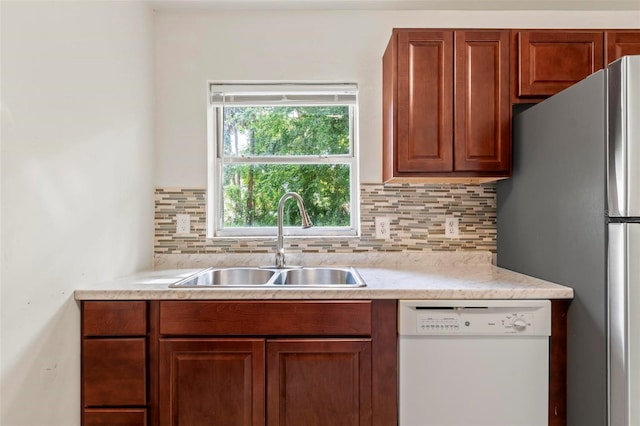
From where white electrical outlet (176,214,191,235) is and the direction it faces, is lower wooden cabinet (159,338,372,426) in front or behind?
in front

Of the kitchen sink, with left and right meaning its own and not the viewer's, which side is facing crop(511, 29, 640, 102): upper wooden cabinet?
left

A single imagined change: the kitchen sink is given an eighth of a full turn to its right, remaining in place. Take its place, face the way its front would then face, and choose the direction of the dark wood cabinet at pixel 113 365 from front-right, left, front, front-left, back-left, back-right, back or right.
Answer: front

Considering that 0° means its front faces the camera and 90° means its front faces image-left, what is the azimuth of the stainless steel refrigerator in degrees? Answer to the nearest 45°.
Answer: approximately 315°

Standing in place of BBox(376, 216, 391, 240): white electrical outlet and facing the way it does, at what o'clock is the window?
The window is roughly at 3 o'clock from the white electrical outlet.

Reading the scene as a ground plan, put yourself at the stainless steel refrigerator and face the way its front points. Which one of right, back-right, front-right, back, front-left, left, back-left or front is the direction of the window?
back-right

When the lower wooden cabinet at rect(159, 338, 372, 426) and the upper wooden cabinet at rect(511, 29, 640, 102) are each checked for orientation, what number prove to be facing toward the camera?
2

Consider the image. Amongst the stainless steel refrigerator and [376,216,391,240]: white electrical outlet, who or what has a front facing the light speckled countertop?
the white electrical outlet

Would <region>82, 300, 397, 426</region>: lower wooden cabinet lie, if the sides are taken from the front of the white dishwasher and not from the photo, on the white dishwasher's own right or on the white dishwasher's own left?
on the white dishwasher's own right

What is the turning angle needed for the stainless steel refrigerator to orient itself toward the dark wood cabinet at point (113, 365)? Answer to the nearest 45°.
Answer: approximately 90° to its right
